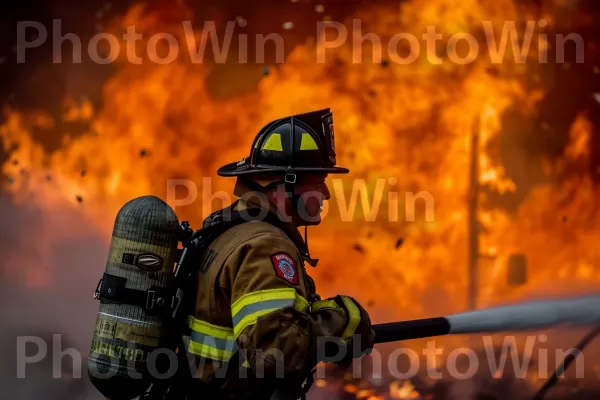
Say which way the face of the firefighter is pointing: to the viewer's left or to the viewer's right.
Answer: to the viewer's right

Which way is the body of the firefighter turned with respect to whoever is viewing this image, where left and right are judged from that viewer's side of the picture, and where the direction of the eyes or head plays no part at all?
facing to the right of the viewer
